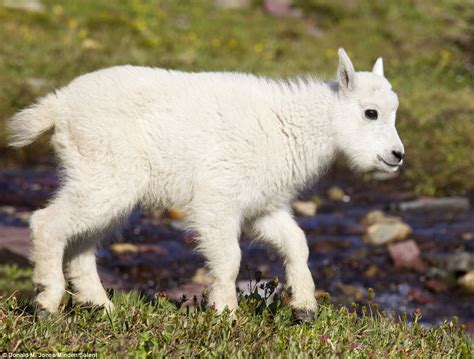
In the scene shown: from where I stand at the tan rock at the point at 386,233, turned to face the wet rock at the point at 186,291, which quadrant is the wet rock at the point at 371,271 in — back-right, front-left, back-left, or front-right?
front-left

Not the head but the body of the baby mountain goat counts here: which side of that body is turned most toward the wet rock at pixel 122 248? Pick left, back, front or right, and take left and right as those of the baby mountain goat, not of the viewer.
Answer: left

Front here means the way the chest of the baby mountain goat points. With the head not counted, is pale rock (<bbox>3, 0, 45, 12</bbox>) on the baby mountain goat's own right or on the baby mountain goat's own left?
on the baby mountain goat's own left

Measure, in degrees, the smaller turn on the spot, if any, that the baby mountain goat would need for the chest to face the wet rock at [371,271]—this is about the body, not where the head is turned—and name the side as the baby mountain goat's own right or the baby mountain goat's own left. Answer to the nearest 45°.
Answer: approximately 45° to the baby mountain goat's own left

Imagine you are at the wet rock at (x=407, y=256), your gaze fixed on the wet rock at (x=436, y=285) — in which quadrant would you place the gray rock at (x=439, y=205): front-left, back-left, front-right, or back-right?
back-left

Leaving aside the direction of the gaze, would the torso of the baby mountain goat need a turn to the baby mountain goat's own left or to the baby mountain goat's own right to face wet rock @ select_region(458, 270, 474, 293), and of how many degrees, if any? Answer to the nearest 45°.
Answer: approximately 45° to the baby mountain goat's own left

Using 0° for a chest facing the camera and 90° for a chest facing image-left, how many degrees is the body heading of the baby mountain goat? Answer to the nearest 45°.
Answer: approximately 270°

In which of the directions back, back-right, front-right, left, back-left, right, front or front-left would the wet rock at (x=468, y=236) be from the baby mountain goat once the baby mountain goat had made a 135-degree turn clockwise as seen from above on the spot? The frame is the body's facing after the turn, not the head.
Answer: back

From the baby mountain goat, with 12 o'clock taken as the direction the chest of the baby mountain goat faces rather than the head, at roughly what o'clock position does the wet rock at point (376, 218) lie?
The wet rock is roughly at 10 o'clock from the baby mountain goat.

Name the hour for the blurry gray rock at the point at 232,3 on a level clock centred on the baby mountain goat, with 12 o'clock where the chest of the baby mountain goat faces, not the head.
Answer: The blurry gray rock is roughly at 9 o'clock from the baby mountain goat.

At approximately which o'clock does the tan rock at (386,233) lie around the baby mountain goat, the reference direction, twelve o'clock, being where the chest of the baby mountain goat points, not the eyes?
The tan rock is roughly at 10 o'clock from the baby mountain goat.

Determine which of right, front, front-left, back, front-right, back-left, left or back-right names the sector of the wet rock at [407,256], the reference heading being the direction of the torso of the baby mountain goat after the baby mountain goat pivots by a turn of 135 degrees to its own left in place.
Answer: right
